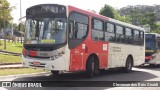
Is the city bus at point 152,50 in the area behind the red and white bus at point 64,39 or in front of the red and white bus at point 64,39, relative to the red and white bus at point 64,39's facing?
behind

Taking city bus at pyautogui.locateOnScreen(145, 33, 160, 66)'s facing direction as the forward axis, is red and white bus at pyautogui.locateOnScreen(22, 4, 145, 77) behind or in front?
in front

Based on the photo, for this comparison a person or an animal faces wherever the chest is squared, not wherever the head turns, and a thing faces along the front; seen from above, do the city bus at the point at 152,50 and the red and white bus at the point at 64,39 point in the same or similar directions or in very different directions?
same or similar directions

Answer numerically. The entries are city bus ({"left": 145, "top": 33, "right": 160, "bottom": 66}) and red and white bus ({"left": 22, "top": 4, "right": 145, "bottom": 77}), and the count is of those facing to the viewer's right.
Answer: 0

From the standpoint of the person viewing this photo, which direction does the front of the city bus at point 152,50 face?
facing the viewer and to the left of the viewer
